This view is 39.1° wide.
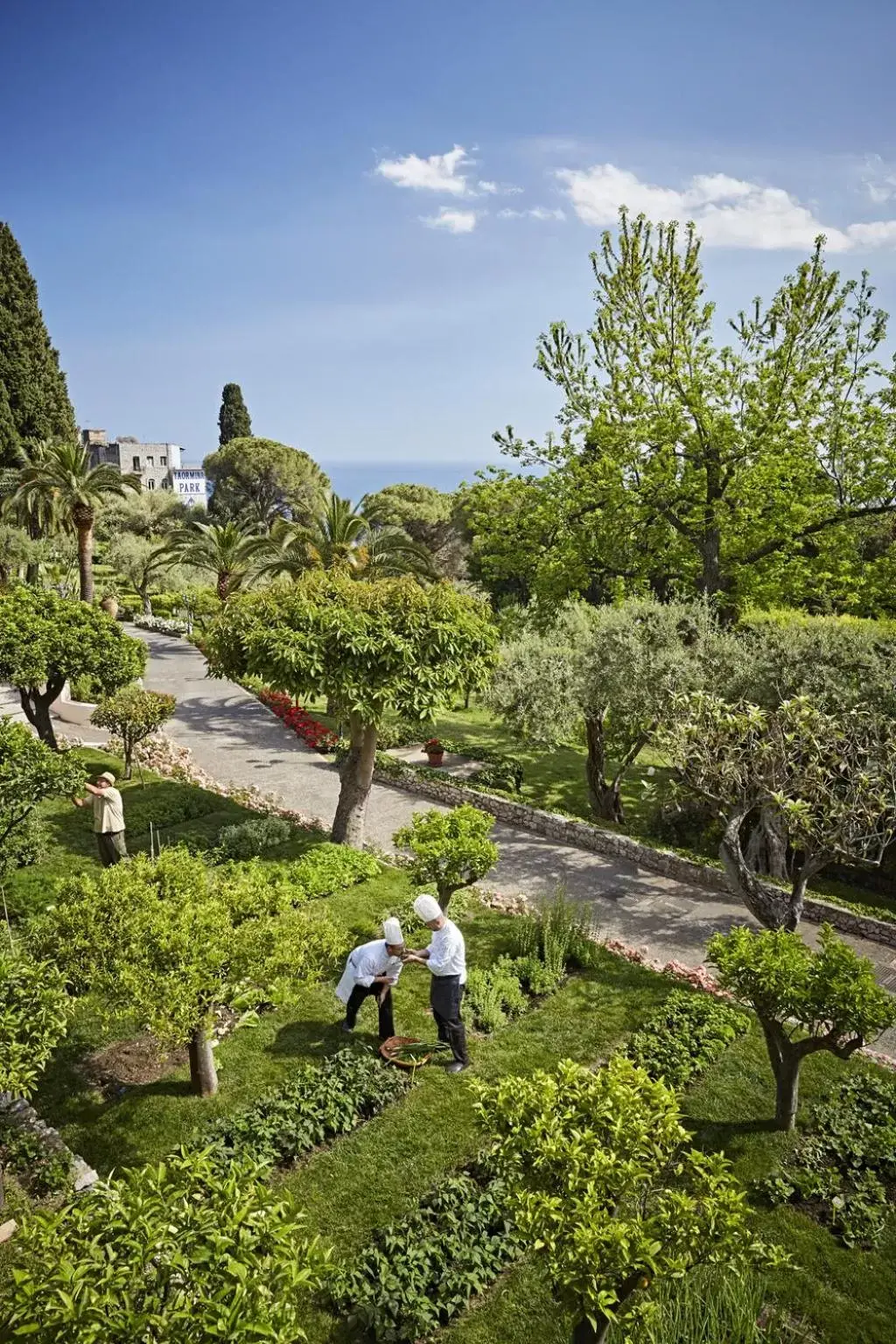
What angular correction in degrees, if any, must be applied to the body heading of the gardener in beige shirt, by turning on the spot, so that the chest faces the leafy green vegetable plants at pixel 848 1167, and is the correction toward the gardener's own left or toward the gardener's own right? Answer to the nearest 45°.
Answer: approximately 135° to the gardener's own left

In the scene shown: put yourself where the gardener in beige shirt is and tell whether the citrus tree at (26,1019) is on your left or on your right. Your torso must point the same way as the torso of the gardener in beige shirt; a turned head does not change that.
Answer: on your left

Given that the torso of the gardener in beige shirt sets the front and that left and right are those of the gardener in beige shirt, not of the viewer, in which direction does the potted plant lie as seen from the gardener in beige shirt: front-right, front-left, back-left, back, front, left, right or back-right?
back-right

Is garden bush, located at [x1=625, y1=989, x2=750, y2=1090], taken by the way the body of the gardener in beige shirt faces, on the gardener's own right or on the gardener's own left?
on the gardener's own left

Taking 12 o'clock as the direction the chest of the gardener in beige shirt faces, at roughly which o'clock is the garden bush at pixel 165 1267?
The garden bush is roughly at 9 o'clock from the gardener in beige shirt.

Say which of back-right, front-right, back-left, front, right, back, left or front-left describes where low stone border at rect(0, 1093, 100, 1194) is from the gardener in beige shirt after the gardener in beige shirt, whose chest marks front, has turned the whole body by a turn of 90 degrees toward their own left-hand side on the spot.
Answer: front

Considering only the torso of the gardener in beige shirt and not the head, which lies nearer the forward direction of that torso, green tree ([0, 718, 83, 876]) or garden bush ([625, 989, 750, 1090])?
the green tree

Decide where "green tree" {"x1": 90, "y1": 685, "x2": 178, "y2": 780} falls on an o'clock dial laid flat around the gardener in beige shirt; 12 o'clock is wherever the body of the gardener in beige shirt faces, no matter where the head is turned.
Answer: The green tree is roughly at 3 o'clock from the gardener in beige shirt.

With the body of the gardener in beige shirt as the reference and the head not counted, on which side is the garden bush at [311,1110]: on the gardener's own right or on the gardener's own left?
on the gardener's own left

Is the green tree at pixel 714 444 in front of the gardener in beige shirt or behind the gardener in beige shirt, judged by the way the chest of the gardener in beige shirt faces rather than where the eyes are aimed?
behind

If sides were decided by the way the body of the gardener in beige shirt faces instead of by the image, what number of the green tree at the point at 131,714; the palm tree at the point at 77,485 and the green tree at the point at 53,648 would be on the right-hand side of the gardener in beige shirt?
3

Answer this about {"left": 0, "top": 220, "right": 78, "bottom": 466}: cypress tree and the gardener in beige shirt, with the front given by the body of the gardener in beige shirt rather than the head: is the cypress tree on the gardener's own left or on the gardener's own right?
on the gardener's own right

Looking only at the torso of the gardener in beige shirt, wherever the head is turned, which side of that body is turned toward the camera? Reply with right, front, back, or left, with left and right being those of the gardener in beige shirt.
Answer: left
